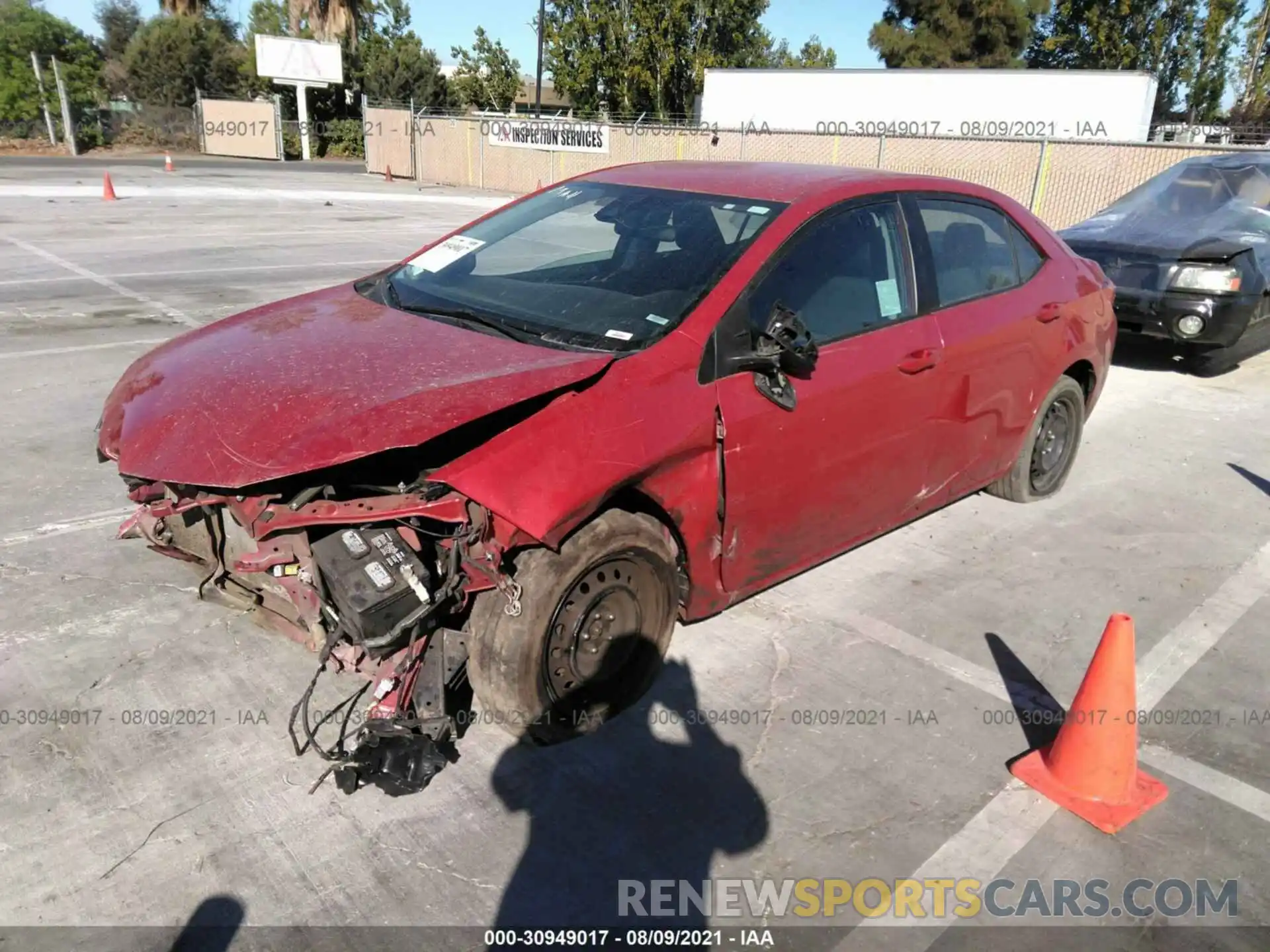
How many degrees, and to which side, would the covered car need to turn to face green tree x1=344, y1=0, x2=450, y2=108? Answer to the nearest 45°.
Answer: approximately 90° to its right

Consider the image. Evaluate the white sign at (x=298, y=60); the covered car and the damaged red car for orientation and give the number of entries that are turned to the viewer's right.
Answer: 0

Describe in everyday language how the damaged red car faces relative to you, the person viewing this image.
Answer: facing the viewer and to the left of the viewer

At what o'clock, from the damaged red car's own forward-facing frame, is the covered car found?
The covered car is roughly at 6 o'clock from the damaged red car.

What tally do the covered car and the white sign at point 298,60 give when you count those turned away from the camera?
0

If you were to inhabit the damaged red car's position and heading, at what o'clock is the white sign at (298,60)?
The white sign is roughly at 4 o'clock from the damaged red car.

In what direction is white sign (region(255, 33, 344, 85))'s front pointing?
toward the camera

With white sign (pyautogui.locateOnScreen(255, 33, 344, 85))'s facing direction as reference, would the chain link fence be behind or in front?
in front

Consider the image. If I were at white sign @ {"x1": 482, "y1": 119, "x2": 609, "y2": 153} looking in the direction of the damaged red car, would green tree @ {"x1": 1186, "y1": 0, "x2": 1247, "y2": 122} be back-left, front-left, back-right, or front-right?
back-left

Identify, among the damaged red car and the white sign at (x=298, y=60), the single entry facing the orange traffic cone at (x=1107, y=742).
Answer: the white sign

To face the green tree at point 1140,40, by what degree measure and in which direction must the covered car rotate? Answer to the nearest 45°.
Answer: approximately 135° to its right

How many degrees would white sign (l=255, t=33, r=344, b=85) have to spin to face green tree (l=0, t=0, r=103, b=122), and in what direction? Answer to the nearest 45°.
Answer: approximately 90° to its right

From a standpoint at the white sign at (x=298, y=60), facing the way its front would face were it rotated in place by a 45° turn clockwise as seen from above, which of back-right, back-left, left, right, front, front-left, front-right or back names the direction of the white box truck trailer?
left

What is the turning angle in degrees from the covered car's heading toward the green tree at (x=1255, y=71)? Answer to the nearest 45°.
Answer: approximately 135° to its right

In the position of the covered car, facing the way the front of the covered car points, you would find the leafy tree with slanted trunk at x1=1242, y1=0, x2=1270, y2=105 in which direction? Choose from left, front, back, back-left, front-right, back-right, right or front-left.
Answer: back-right
